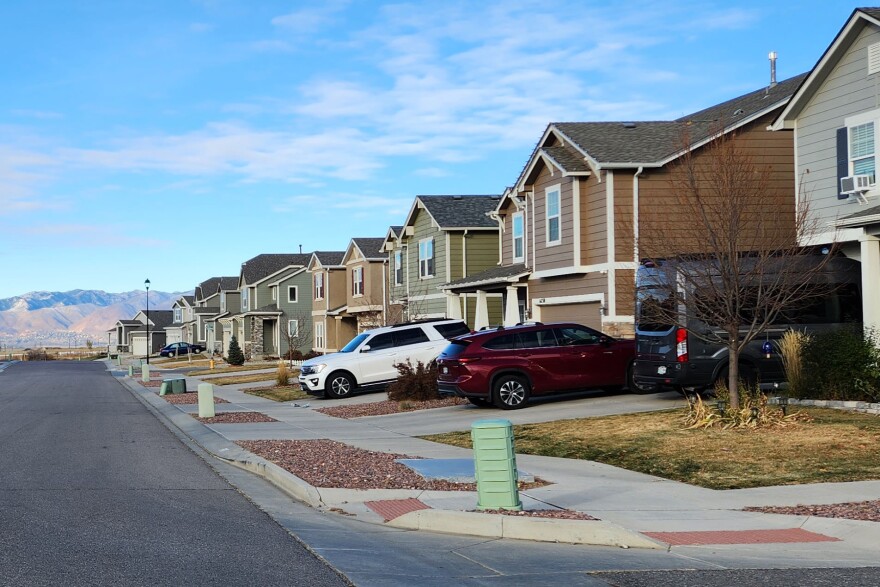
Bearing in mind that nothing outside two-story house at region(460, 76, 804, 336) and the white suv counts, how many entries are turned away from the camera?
0

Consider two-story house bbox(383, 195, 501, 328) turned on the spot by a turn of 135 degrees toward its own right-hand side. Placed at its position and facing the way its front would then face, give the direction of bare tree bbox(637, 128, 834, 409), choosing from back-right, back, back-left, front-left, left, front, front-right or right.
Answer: back

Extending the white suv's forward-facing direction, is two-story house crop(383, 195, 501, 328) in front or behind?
behind

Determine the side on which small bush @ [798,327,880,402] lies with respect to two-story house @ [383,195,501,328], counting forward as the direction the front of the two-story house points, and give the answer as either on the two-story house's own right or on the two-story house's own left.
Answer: on the two-story house's own left

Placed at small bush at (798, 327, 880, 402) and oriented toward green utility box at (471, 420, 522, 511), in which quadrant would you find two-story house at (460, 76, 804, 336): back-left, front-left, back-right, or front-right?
back-right

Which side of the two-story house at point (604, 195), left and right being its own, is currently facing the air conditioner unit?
left

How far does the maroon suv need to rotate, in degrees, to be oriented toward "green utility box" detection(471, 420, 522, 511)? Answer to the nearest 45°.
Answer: approximately 135° to its right

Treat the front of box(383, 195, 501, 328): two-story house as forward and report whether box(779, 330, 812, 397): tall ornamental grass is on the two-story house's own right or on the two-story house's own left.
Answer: on the two-story house's own left

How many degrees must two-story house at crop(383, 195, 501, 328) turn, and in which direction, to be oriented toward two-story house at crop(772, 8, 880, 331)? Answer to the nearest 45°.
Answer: approximately 45° to its left

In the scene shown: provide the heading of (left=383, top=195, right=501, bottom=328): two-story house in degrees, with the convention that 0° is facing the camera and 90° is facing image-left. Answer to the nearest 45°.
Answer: approximately 45°

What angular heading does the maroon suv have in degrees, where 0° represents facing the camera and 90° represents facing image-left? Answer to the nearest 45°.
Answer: approximately 225°

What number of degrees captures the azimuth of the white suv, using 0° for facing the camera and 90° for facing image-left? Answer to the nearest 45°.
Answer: approximately 45°
